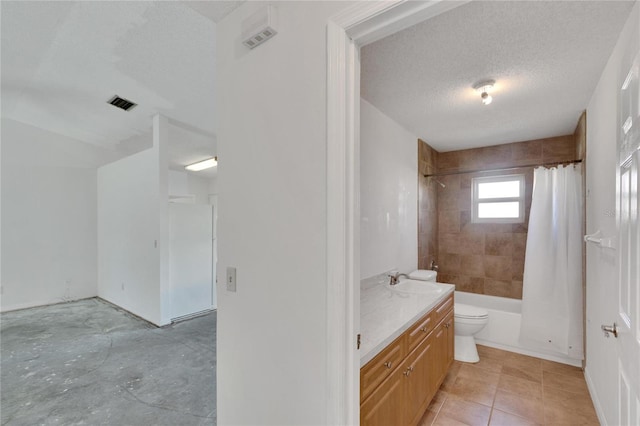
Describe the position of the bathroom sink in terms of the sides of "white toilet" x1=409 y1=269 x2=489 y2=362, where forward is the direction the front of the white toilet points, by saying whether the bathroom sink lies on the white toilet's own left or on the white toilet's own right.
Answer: on the white toilet's own right

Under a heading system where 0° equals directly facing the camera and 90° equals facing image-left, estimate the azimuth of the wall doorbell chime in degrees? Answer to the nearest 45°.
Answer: approximately 45°

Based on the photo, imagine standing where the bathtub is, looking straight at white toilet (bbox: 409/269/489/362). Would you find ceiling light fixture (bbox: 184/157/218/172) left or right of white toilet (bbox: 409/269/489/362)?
right
